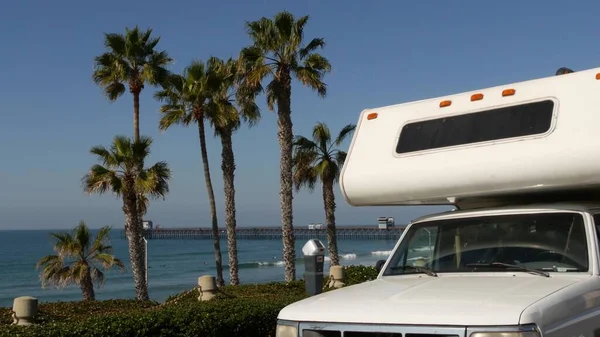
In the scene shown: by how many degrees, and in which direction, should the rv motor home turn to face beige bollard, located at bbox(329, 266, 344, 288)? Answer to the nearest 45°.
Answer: approximately 135° to its right

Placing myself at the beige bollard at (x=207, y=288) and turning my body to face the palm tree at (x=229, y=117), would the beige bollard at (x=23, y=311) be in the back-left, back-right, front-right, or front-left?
back-left

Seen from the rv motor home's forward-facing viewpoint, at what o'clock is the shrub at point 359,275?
The shrub is roughly at 4 o'clock from the rv motor home.

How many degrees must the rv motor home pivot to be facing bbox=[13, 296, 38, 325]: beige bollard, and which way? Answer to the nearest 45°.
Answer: approximately 90° to its right

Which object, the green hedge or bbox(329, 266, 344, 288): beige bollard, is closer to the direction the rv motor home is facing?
the green hedge

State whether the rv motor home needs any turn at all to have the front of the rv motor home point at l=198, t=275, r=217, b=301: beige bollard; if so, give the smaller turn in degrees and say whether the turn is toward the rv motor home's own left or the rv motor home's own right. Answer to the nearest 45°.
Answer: approximately 90° to the rv motor home's own right

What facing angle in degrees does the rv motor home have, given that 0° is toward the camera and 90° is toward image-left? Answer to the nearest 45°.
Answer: approximately 45°

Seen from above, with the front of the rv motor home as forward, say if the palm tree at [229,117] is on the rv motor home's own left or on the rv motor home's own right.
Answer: on the rv motor home's own right

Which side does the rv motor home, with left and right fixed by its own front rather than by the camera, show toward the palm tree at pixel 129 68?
right
